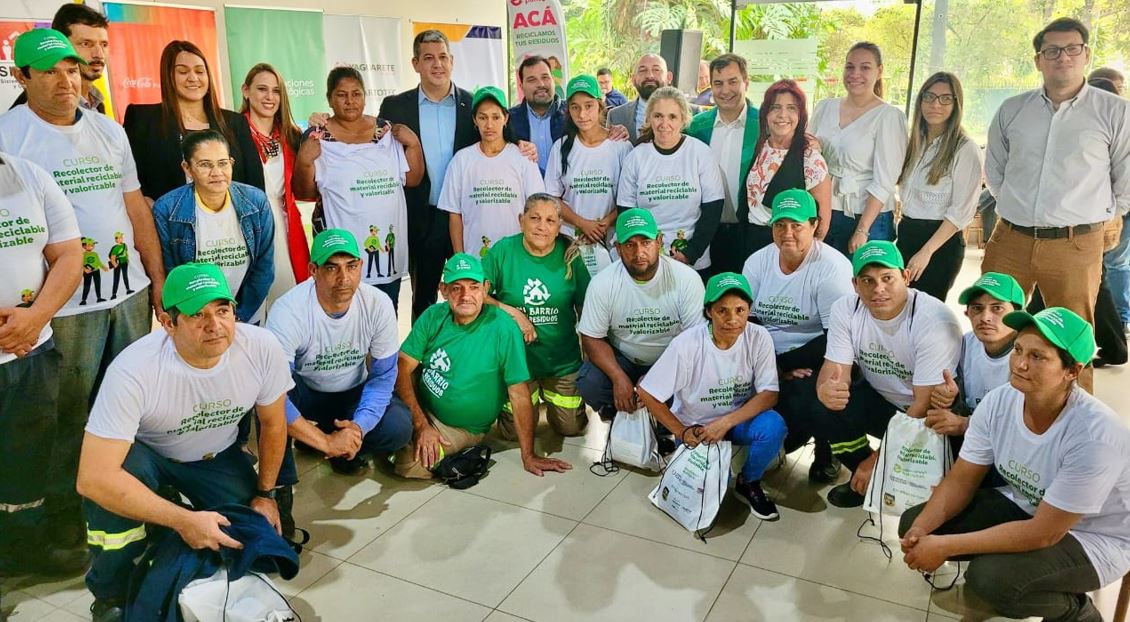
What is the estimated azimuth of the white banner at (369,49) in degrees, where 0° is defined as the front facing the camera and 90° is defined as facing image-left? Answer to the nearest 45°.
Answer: approximately 0°

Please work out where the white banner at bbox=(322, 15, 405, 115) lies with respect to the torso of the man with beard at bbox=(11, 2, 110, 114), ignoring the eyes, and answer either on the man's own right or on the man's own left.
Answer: on the man's own left

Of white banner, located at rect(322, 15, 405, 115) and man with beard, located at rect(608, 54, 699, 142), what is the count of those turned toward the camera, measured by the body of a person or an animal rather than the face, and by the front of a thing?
2

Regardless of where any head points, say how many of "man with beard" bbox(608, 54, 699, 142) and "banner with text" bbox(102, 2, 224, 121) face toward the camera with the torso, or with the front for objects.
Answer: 2

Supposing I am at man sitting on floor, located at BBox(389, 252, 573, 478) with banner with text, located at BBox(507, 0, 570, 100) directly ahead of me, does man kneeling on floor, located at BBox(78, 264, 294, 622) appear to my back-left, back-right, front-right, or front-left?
back-left

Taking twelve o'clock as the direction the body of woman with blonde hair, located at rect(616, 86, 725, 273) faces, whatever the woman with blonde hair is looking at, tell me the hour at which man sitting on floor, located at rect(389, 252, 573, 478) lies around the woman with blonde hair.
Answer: The man sitting on floor is roughly at 2 o'clock from the woman with blonde hair.
